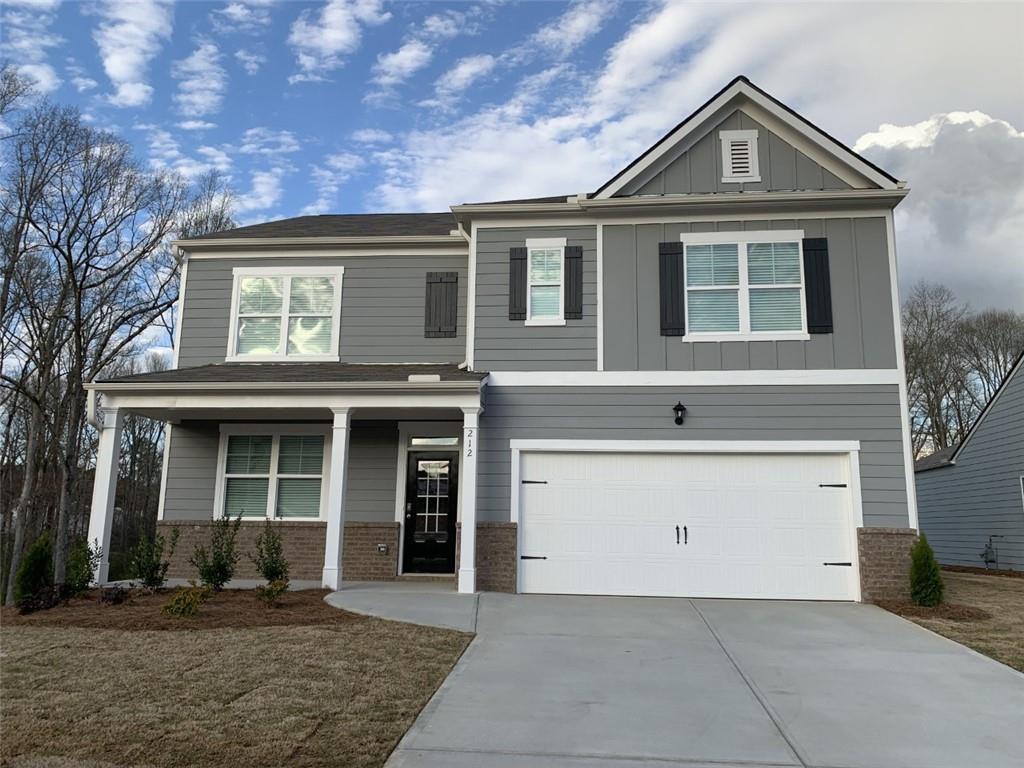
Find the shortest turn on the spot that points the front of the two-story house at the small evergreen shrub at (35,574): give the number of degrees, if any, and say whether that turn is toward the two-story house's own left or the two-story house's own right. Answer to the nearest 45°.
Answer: approximately 90° to the two-story house's own right

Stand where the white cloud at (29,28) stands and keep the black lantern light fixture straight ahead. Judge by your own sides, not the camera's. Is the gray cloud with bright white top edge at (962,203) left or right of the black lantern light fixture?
left

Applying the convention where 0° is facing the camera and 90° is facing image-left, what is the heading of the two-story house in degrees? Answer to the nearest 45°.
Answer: approximately 0°

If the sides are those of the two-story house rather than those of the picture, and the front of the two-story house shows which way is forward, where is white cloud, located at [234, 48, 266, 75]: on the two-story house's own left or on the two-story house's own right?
on the two-story house's own right

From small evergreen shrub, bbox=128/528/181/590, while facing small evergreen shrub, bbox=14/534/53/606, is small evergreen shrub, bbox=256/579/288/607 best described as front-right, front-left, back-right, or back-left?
back-left

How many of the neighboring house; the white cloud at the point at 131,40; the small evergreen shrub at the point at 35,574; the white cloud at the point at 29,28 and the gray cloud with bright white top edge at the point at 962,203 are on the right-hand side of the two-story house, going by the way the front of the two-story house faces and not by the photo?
3

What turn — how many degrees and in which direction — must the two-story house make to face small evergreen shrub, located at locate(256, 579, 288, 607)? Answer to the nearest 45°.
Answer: approximately 90° to its right

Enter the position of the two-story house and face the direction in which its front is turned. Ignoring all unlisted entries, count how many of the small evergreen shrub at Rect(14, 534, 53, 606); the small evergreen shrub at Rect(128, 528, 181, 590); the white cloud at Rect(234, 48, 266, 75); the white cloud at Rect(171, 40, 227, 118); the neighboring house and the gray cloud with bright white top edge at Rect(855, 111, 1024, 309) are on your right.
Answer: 4

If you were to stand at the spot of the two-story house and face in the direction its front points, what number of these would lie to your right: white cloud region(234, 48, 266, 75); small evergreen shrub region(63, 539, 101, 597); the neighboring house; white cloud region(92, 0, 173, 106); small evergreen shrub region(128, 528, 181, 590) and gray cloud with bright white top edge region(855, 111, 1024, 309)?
4

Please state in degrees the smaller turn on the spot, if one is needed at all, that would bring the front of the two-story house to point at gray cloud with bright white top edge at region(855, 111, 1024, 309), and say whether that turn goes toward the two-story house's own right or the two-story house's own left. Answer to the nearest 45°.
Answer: approximately 135° to the two-story house's own left

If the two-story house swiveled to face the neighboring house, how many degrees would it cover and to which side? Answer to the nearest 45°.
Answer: approximately 135° to its left

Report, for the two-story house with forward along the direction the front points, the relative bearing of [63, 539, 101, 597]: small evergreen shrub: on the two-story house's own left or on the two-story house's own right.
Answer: on the two-story house's own right
